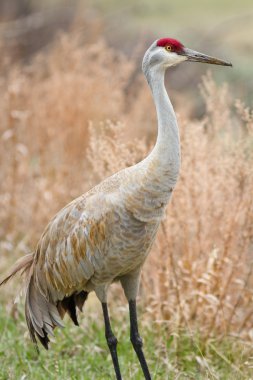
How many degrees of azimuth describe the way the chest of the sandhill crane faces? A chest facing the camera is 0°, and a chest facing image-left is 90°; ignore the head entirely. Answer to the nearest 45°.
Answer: approximately 270°
